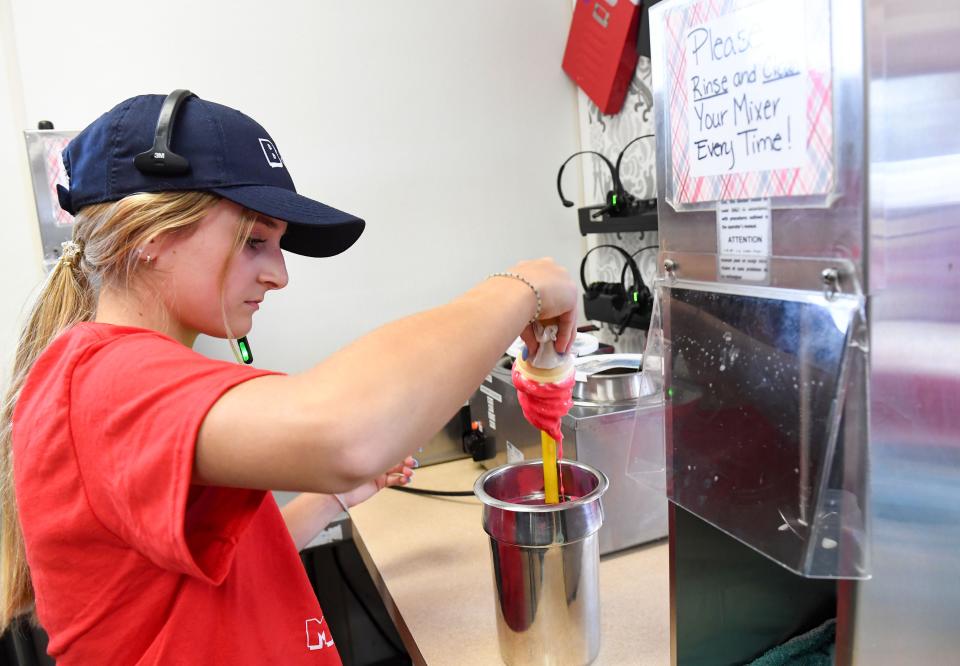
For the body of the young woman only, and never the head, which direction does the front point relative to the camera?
to the viewer's right

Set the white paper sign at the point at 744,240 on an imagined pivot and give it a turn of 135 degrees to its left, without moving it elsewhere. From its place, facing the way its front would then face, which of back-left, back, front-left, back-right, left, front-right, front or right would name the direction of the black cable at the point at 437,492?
left

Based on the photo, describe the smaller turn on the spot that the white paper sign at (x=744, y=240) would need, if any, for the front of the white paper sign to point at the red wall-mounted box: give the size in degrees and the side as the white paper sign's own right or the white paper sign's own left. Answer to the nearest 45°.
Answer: approximately 180°

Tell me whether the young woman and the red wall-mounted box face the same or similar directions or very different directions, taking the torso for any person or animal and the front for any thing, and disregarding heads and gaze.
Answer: very different directions

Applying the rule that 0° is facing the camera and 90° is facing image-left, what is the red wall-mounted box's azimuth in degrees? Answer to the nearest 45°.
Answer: approximately 45°

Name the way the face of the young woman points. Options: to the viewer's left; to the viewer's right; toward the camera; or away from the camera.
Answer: to the viewer's right
